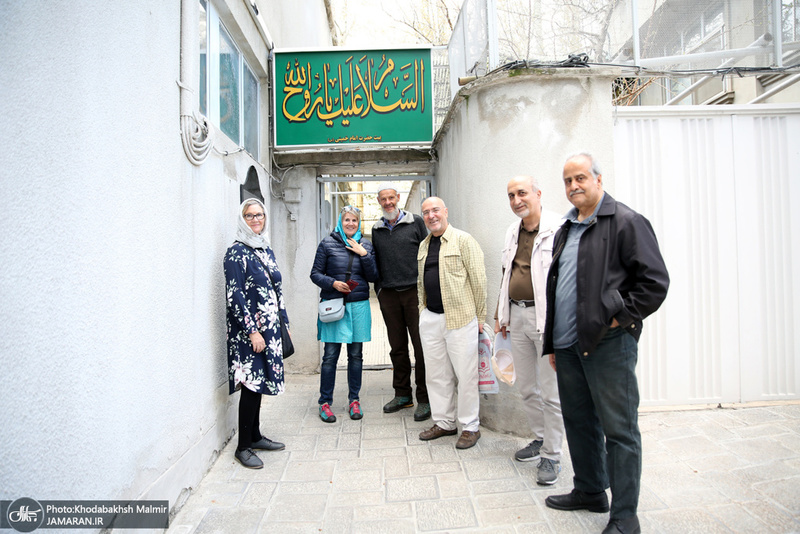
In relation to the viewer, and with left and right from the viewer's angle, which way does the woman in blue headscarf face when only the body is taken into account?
facing the viewer

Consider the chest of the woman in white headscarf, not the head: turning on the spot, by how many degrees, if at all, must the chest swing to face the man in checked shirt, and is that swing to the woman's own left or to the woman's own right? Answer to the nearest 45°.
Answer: approximately 45° to the woman's own left

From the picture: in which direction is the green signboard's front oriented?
toward the camera

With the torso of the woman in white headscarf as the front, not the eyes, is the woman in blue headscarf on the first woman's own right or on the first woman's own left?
on the first woman's own left

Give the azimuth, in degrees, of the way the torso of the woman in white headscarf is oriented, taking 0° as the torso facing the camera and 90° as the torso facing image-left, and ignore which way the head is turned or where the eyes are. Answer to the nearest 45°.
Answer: approximately 315°

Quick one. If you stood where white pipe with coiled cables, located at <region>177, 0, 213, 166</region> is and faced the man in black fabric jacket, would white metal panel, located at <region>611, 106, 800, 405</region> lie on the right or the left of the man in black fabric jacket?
left

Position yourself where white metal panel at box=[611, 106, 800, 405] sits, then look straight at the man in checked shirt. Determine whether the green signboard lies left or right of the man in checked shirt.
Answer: right

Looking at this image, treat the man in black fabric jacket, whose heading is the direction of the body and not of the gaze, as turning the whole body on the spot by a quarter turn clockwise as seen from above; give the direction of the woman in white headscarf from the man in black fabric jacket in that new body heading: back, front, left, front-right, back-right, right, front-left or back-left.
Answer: front-left

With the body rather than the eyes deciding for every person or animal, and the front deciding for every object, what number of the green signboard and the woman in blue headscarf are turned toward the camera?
2

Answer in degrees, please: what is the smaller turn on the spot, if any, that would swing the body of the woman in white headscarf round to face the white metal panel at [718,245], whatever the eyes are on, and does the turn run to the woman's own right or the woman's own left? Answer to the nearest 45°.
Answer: approximately 45° to the woman's own left

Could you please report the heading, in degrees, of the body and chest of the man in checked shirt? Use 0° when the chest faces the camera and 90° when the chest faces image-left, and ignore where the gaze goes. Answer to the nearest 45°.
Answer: approximately 45°

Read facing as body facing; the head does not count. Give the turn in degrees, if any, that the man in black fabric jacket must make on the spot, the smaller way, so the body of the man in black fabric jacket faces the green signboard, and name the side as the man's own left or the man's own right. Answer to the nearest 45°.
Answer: approximately 90° to the man's own right

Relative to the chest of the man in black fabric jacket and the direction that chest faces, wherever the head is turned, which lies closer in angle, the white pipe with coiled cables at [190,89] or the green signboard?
the white pipe with coiled cables
